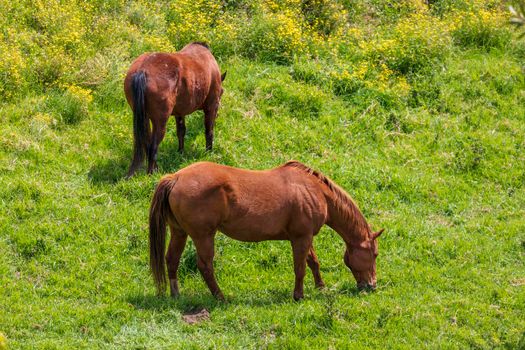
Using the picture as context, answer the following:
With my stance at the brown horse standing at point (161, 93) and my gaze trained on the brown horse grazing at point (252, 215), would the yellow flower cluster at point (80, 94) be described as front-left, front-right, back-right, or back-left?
back-right

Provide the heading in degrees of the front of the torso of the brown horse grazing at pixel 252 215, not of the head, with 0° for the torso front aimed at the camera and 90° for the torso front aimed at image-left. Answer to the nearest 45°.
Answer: approximately 270°

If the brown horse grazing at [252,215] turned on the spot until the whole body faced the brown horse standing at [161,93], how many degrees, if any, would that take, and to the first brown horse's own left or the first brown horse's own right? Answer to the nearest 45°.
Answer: approximately 135° to the first brown horse's own left

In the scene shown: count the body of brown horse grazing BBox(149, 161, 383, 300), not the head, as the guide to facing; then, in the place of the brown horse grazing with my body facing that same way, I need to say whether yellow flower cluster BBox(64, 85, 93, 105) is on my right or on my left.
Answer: on my left

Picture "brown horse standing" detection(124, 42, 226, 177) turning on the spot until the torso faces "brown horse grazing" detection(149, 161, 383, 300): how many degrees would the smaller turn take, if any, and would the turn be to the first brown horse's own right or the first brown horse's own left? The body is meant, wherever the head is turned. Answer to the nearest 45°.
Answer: approximately 135° to the first brown horse's own right

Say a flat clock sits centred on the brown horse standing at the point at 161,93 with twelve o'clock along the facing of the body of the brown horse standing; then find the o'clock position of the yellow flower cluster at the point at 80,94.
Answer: The yellow flower cluster is roughly at 9 o'clock from the brown horse standing.

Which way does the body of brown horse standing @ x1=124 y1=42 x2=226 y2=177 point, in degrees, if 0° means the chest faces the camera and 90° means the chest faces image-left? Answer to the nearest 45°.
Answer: approximately 225°
